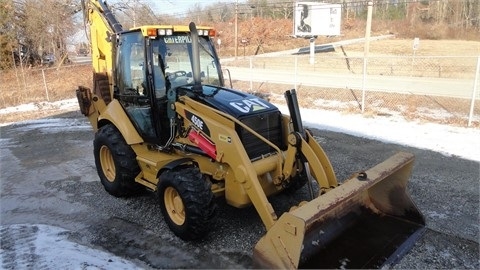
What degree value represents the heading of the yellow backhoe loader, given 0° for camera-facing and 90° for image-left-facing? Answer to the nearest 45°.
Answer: approximately 315°

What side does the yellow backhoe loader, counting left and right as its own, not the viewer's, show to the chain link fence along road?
left

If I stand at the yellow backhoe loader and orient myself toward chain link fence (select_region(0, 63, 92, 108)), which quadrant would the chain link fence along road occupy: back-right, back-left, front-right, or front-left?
front-right

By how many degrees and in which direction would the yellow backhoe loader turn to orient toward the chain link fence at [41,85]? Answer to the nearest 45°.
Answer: approximately 180°

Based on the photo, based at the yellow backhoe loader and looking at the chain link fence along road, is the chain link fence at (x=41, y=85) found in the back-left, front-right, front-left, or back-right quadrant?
front-left
